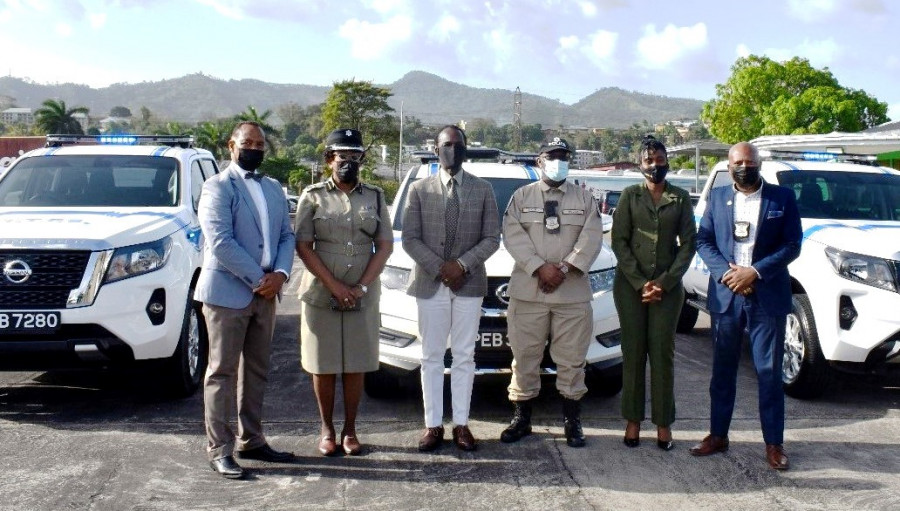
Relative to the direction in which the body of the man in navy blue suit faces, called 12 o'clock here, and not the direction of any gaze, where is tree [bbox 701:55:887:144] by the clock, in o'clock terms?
The tree is roughly at 6 o'clock from the man in navy blue suit.

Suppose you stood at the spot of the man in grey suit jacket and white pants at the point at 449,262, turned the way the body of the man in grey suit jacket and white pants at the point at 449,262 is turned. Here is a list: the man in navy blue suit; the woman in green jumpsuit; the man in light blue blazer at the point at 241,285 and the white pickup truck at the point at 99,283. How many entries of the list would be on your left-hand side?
2

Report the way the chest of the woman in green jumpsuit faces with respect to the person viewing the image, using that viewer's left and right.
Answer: facing the viewer

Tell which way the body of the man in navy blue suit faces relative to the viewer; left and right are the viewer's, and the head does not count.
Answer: facing the viewer

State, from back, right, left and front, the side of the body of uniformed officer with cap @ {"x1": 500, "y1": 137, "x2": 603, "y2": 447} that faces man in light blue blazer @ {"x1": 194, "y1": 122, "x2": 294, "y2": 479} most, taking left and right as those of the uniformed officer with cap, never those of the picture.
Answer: right

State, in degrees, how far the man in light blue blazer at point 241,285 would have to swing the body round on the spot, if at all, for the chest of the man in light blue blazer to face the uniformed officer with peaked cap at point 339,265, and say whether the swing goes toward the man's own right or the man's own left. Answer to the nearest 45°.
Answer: approximately 45° to the man's own left

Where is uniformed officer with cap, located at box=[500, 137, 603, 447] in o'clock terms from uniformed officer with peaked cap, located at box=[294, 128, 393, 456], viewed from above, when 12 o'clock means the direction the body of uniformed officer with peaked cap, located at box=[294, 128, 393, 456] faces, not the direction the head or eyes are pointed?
uniformed officer with cap, located at box=[500, 137, 603, 447] is roughly at 9 o'clock from uniformed officer with peaked cap, located at box=[294, 128, 393, 456].

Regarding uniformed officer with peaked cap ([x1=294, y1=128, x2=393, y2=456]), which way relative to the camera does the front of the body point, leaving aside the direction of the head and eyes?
toward the camera

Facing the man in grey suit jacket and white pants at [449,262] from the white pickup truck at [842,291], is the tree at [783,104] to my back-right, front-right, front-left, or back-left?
back-right

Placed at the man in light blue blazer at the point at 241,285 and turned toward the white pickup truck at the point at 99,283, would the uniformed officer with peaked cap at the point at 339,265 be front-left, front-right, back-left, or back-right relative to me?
back-right

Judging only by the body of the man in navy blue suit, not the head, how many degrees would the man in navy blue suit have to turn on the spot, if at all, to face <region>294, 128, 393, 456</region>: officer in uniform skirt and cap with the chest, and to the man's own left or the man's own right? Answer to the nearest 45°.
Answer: approximately 90° to the man's own right

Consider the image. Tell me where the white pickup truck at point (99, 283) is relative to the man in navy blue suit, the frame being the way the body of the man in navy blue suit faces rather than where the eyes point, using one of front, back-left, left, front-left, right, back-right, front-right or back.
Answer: right

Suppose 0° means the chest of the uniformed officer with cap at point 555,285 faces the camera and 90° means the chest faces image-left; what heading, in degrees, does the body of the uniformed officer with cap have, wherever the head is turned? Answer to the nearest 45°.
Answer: approximately 0°

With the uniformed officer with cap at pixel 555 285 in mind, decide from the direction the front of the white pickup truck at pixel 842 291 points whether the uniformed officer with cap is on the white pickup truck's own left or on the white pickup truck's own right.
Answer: on the white pickup truck's own right

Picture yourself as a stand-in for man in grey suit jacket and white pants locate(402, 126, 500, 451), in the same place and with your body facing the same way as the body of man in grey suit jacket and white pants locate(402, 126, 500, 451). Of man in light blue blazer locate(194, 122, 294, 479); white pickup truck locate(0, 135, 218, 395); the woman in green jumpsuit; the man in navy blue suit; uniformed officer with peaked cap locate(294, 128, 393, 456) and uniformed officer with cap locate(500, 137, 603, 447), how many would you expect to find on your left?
3
